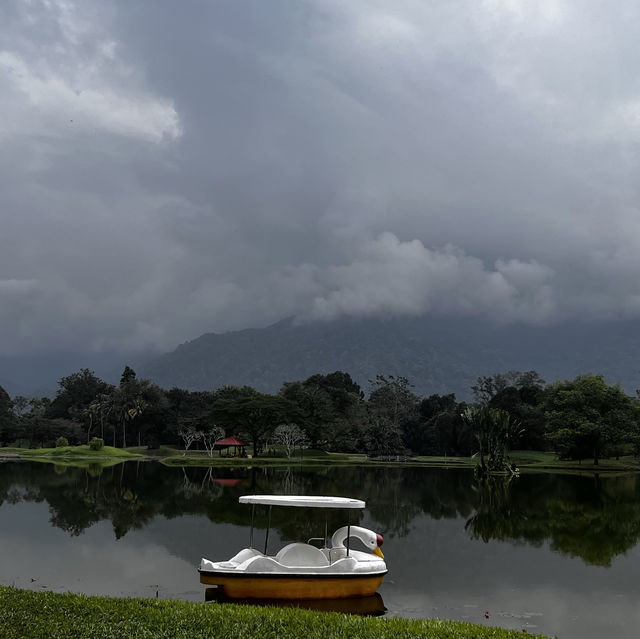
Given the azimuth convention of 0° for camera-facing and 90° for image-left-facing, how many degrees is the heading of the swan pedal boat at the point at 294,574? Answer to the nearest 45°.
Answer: approximately 270°
